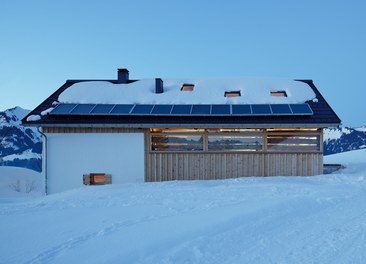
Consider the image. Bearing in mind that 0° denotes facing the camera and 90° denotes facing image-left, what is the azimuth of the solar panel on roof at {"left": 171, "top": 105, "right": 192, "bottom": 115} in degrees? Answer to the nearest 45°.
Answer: approximately 0°
